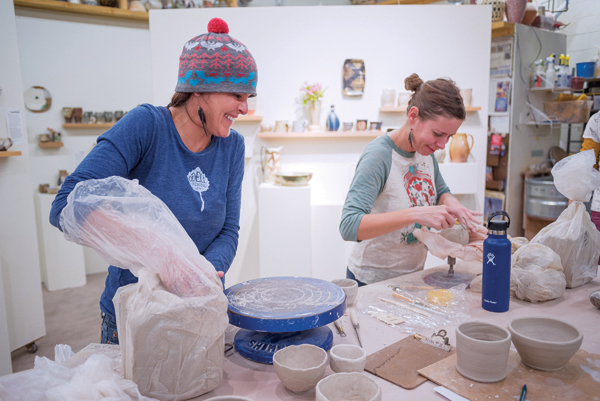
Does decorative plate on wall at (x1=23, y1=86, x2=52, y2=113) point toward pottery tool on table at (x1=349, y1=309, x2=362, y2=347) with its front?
yes

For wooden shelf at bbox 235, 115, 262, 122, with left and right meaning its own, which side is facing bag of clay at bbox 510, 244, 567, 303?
front

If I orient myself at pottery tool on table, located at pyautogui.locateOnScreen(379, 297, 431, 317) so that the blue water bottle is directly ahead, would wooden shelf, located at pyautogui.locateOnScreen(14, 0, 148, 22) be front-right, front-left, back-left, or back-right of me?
back-left

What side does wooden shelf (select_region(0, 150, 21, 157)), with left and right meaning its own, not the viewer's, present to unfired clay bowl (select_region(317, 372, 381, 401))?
front

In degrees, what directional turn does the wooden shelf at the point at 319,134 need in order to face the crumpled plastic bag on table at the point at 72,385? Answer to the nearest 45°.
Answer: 0° — it already faces it

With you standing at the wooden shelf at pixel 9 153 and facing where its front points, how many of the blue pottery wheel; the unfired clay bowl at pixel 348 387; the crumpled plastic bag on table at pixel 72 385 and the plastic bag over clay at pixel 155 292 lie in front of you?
4

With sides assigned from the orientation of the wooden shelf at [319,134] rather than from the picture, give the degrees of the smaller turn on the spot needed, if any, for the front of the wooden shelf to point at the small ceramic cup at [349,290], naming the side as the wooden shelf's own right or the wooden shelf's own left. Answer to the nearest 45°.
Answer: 0° — it already faces it

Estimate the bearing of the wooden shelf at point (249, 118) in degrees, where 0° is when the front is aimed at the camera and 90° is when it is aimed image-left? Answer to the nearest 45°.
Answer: approximately 0°

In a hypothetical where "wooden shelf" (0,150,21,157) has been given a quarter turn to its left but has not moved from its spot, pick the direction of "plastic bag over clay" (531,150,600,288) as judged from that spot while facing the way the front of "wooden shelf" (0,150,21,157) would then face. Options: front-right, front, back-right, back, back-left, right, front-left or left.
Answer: front-right
